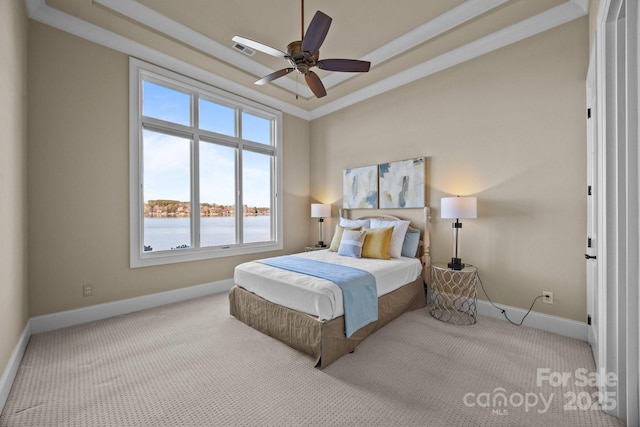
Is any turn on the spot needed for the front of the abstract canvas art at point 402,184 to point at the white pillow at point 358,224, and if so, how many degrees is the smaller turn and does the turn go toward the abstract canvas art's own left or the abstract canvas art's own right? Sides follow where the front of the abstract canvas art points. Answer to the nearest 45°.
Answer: approximately 45° to the abstract canvas art's own right

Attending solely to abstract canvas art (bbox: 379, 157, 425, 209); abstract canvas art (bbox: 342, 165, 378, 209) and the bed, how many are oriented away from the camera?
0

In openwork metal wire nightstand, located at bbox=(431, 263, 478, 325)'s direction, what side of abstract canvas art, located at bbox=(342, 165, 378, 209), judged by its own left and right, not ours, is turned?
left

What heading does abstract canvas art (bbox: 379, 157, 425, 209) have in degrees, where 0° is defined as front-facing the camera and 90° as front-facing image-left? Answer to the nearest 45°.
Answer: approximately 45°

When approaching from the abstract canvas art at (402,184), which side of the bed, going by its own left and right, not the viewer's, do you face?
back

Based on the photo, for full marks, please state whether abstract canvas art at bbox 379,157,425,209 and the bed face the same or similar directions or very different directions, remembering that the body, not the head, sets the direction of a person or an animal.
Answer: same or similar directions

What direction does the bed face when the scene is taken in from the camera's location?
facing the viewer and to the left of the viewer

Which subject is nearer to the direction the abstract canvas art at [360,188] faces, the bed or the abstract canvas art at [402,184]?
the bed

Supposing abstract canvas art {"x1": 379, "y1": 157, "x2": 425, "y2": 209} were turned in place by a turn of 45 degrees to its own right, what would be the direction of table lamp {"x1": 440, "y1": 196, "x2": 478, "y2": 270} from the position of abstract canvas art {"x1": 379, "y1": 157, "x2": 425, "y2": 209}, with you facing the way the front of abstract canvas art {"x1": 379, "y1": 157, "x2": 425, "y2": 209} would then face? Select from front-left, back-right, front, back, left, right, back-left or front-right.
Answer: back-left

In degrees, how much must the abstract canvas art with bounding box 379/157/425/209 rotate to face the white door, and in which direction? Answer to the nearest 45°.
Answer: approximately 90° to its left

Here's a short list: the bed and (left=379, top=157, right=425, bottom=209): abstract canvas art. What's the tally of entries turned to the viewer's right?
0

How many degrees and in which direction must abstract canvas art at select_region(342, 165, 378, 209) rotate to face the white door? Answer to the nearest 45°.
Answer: approximately 90° to its left

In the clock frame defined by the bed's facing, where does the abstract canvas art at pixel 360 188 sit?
The abstract canvas art is roughly at 5 o'clock from the bed.

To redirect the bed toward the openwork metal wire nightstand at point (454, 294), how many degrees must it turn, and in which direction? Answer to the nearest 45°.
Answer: approximately 135° to its left

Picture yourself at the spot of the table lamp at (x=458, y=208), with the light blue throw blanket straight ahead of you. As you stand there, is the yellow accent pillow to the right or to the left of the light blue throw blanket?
right

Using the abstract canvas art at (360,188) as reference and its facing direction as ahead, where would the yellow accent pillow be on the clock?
The yellow accent pillow is roughly at 10 o'clock from the abstract canvas art.

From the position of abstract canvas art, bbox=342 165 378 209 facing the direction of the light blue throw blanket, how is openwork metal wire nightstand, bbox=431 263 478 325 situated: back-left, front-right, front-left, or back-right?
front-left

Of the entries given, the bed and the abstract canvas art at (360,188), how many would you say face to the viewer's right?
0

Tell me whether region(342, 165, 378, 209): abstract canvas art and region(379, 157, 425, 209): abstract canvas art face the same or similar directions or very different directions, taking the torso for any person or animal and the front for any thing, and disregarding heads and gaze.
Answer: same or similar directions
